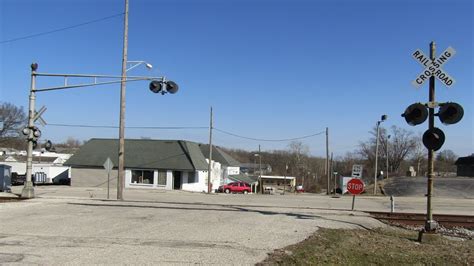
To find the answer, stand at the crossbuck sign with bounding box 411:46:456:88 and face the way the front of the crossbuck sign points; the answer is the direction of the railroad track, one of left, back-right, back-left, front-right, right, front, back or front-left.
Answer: back

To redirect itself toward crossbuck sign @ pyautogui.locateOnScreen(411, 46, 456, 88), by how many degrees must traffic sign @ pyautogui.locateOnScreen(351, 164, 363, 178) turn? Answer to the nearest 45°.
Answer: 0° — it already faces it

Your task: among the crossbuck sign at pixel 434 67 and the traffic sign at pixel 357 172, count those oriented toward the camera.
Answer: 2

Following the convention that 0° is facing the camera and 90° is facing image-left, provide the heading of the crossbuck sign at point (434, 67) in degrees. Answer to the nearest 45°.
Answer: approximately 0°

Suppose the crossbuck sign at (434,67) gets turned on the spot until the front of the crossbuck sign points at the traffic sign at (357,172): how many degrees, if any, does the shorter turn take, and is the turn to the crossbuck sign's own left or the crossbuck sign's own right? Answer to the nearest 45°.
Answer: approximately 180°
